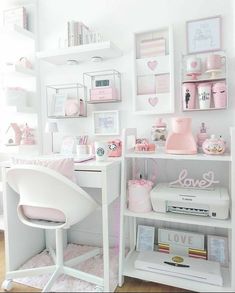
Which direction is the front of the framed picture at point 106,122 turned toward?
toward the camera

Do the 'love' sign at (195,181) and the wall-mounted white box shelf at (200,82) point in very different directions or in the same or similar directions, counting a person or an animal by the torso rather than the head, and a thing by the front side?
same or similar directions

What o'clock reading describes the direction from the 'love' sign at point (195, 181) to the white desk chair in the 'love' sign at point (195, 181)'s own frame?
The white desk chair is roughly at 2 o'clock from the 'love' sign.

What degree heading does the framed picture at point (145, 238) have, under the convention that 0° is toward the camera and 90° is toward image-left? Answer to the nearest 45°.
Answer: approximately 0°

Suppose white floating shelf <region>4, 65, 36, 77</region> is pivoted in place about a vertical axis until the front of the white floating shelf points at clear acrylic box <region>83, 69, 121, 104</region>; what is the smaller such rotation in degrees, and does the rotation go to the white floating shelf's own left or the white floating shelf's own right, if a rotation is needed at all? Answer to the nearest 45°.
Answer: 0° — it already faces it

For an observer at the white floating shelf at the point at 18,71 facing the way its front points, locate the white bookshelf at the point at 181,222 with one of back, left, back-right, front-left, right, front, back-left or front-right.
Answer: front

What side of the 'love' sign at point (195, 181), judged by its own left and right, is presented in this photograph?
front

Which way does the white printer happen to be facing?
toward the camera

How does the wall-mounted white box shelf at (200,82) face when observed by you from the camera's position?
facing the viewer

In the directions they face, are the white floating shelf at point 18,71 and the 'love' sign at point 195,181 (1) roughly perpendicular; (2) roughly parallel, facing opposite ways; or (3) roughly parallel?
roughly perpendicular

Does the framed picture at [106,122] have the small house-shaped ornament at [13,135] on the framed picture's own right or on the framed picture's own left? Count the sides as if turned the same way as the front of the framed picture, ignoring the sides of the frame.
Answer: on the framed picture's own right
